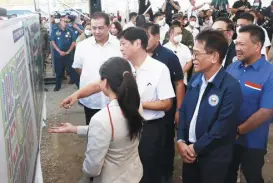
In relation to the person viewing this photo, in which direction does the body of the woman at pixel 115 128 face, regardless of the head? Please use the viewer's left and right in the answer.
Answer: facing away from the viewer and to the left of the viewer

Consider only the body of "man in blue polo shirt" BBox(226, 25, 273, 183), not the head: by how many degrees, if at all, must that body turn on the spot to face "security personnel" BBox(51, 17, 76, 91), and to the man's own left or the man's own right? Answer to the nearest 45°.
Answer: approximately 90° to the man's own right

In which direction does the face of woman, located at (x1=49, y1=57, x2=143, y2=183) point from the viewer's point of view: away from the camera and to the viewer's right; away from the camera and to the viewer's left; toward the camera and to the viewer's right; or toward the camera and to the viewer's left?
away from the camera and to the viewer's left

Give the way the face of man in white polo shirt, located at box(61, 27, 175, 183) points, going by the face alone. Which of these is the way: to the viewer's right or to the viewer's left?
to the viewer's left

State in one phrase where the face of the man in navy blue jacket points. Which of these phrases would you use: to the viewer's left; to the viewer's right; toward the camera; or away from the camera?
to the viewer's left

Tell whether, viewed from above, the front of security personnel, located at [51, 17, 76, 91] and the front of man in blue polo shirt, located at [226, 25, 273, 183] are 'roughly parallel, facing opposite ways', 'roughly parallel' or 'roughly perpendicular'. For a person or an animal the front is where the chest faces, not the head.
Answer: roughly perpendicular

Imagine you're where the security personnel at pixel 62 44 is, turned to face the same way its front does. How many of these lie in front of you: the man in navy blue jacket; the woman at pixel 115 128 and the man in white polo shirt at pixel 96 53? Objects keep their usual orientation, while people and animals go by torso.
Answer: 3

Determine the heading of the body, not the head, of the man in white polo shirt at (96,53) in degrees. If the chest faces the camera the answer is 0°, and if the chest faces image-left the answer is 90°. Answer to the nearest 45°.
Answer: approximately 0°
